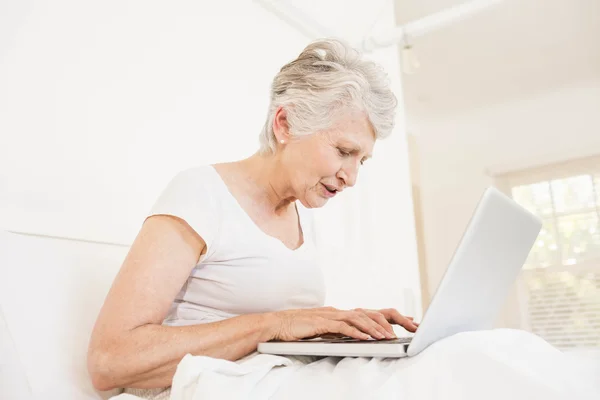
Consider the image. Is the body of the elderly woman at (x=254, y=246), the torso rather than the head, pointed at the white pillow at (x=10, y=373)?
no

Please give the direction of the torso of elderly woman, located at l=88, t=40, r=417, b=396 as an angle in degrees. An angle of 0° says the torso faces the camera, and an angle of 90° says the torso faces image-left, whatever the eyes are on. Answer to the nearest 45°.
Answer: approximately 315°
